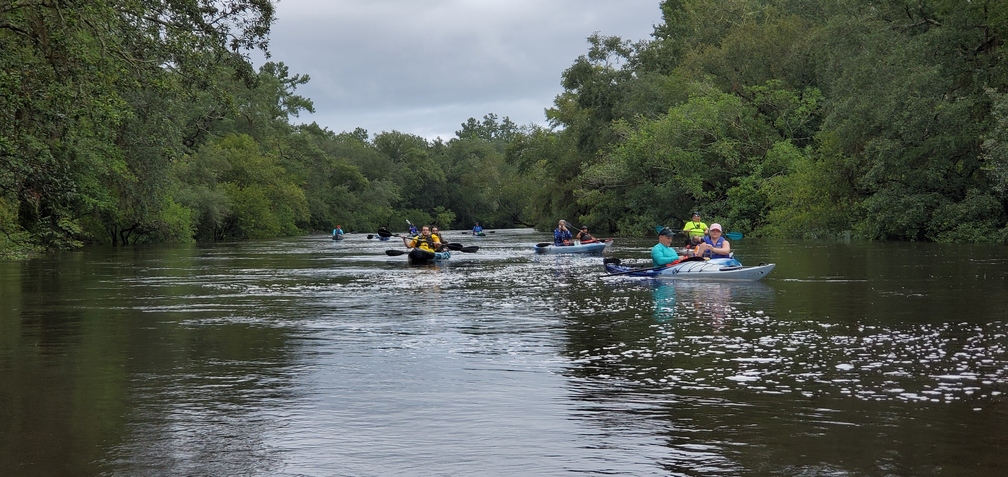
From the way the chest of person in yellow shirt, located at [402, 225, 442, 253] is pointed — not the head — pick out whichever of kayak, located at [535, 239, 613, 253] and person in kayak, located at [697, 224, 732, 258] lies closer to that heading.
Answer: the person in kayak

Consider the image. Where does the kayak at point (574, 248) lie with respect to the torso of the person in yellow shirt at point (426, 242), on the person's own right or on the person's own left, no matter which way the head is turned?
on the person's own left

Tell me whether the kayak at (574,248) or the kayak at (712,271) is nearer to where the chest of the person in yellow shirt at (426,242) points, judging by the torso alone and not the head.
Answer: the kayak at (712,271)

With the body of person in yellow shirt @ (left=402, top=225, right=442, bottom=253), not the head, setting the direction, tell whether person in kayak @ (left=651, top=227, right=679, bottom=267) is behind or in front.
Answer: in front

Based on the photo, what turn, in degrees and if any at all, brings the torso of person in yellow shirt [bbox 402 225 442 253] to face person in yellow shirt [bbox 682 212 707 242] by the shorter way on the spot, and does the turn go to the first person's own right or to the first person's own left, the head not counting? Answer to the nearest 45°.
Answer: approximately 45° to the first person's own left

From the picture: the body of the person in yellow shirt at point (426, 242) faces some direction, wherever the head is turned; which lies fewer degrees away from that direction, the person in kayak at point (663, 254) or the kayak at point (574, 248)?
the person in kayak

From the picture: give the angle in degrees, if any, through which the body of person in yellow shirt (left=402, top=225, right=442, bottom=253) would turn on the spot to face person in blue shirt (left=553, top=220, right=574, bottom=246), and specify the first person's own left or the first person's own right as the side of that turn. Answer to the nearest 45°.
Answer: approximately 135° to the first person's own left

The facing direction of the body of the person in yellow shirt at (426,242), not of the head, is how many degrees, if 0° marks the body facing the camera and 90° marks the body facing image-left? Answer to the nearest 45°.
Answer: approximately 0°
